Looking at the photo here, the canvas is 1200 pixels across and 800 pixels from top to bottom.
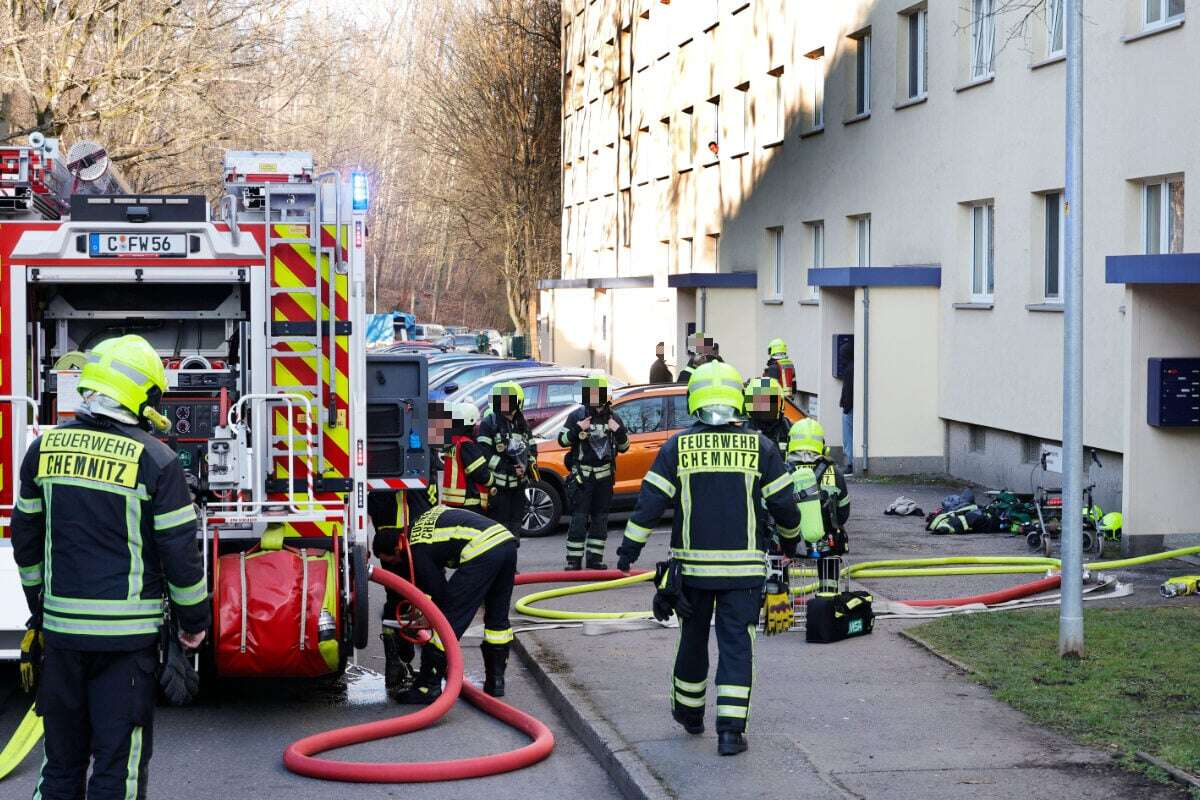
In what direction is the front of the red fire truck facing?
away from the camera

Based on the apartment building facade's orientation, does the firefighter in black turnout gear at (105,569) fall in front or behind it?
in front

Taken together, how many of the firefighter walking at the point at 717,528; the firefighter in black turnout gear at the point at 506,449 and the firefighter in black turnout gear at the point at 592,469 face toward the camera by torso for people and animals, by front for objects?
2

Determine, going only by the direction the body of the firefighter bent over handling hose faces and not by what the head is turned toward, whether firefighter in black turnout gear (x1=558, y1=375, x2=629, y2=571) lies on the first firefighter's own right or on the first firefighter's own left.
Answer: on the first firefighter's own right

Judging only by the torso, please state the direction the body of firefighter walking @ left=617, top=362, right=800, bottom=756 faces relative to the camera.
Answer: away from the camera

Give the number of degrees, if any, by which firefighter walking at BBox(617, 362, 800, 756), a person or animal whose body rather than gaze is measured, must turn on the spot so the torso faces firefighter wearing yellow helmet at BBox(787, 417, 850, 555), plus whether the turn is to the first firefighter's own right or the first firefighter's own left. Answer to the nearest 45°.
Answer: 0° — they already face them

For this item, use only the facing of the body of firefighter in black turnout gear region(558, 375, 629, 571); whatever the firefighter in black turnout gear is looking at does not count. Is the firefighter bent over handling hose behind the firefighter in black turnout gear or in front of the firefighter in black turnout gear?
in front

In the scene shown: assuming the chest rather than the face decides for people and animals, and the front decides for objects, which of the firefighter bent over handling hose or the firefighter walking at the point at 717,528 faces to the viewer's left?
the firefighter bent over handling hose

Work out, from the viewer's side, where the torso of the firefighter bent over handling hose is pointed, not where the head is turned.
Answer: to the viewer's left

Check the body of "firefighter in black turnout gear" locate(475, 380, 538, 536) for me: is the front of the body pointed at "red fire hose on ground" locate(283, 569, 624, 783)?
yes

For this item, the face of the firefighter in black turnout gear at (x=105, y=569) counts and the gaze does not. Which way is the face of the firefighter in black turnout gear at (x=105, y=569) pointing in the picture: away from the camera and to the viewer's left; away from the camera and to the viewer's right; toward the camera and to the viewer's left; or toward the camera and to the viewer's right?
away from the camera and to the viewer's right

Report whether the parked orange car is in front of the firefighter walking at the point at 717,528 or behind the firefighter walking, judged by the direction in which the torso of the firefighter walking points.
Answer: in front
